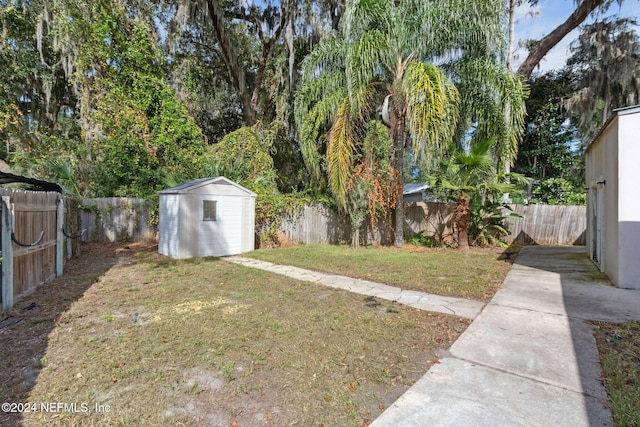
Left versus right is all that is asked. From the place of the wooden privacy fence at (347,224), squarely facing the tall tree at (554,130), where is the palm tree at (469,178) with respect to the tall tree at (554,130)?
right

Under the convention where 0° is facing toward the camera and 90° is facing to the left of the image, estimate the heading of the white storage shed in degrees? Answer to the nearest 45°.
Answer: approximately 315°
